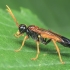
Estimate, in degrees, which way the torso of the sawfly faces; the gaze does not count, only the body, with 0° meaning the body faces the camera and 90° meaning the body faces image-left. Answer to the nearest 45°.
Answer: approximately 90°
